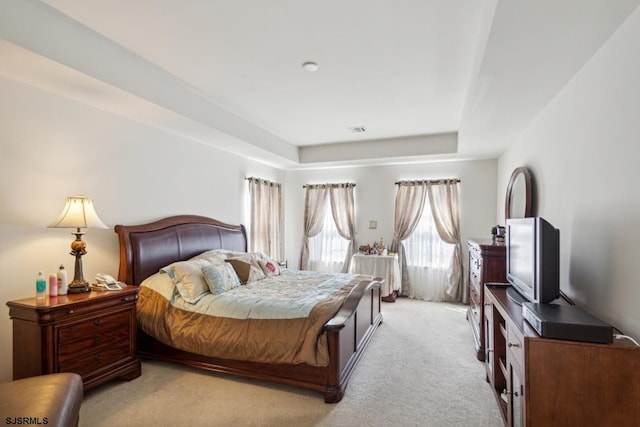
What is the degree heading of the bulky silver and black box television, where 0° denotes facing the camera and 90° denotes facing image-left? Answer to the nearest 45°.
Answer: approximately 45°

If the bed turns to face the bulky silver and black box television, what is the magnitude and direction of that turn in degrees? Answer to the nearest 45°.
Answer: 0° — it already faces it

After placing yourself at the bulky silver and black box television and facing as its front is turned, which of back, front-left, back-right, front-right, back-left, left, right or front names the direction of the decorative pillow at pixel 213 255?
front-right

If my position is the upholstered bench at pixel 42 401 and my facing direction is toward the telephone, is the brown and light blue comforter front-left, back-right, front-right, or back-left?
front-right

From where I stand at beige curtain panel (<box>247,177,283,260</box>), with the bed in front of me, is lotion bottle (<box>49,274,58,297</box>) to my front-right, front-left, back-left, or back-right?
front-right

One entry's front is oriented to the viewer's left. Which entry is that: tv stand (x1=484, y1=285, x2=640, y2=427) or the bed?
the tv stand

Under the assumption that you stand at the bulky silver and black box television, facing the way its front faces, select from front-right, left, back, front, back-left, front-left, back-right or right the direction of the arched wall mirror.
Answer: back-right

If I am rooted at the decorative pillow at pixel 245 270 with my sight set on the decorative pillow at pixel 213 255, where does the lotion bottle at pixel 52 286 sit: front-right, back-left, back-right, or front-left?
front-left

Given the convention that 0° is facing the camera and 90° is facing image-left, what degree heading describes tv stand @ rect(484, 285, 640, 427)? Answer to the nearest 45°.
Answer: approximately 90°

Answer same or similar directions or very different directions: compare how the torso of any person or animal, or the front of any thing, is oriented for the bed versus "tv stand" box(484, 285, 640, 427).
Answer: very different directions

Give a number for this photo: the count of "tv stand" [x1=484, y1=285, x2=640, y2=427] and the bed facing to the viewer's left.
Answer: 1

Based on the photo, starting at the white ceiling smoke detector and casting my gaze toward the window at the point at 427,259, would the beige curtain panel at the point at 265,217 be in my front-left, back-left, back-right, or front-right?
front-left

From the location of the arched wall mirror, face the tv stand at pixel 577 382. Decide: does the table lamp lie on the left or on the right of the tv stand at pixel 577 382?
right

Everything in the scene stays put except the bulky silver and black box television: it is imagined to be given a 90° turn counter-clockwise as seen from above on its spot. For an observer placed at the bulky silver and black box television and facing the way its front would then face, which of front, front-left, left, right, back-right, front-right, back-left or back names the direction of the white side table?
back
